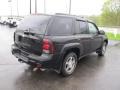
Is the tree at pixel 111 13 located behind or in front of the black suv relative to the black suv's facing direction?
in front

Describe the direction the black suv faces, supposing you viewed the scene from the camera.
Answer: facing away from the viewer and to the right of the viewer
